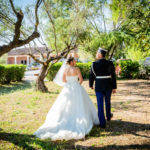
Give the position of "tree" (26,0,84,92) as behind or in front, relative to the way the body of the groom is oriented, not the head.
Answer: in front

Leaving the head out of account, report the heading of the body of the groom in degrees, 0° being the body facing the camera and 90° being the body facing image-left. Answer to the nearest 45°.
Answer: approximately 180°

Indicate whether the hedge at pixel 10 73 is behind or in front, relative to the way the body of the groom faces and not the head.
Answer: in front
